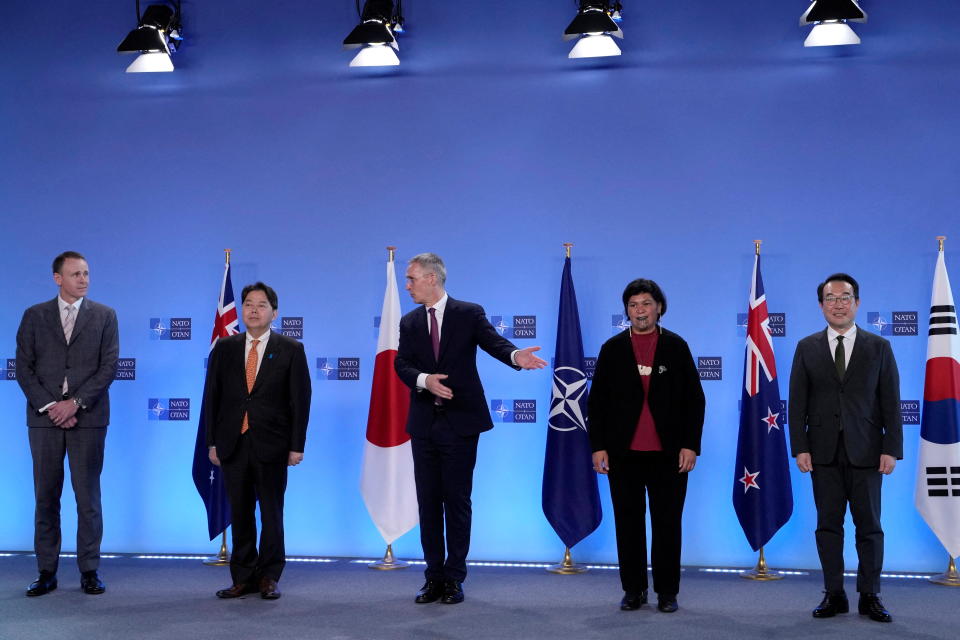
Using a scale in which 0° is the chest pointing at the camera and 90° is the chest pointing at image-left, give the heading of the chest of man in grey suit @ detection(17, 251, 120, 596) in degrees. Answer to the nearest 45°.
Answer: approximately 0°

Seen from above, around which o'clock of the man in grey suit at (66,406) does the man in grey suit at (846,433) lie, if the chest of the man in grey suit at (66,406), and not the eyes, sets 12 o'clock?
the man in grey suit at (846,433) is roughly at 10 o'clock from the man in grey suit at (66,406).

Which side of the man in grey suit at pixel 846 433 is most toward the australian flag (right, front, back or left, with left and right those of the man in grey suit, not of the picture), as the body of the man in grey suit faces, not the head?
right

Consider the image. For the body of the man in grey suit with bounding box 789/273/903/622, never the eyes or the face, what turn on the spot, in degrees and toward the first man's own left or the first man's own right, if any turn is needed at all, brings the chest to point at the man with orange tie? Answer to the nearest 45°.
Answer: approximately 90° to the first man's own right

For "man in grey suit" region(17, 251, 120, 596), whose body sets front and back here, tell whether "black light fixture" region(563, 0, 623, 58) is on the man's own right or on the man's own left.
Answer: on the man's own left

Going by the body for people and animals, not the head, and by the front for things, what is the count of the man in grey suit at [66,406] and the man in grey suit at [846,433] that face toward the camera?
2

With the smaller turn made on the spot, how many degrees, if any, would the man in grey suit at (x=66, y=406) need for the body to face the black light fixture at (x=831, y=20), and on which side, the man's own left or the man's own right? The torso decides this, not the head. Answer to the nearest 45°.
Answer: approximately 90° to the man's own left

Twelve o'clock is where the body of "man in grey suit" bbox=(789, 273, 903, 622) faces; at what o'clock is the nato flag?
The nato flag is roughly at 4 o'clock from the man in grey suit.

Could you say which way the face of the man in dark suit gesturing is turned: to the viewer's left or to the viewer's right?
to the viewer's left

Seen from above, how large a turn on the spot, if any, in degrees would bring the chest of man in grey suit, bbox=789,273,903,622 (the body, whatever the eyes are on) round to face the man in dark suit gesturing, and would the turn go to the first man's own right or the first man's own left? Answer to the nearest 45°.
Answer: approximately 90° to the first man's own right
